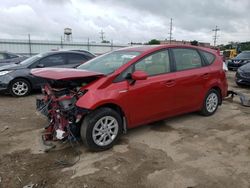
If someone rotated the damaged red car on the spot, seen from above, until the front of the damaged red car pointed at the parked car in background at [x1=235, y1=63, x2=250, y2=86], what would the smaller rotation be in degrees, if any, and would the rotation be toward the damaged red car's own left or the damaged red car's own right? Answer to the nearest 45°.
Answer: approximately 180°

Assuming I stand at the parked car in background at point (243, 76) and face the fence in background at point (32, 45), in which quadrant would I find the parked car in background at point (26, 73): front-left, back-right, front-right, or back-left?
front-left

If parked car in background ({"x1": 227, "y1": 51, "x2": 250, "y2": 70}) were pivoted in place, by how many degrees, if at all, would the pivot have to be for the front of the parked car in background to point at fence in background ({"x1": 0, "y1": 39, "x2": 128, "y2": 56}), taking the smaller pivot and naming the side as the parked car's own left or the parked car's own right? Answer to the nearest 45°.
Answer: approximately 45° to the parked car's own right

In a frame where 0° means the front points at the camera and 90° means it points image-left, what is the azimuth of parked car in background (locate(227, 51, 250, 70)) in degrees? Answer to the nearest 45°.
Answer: approximately 45°

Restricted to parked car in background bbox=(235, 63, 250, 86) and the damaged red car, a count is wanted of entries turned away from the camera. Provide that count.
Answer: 0

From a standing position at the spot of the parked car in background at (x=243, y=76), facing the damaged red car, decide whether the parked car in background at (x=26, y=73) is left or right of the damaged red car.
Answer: right

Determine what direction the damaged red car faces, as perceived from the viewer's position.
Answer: facing the viewer and to the left of the viewer

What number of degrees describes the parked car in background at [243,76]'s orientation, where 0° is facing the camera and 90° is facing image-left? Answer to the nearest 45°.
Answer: approximately 45°

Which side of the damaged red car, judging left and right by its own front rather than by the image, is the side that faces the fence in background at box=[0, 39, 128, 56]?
right

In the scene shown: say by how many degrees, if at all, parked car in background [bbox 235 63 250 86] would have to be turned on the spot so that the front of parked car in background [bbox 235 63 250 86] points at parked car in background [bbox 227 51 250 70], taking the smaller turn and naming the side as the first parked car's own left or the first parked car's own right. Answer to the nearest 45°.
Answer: approximately 135° to the first parked car's own right

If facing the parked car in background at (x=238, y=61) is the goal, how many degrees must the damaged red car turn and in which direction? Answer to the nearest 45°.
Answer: approximately 180°

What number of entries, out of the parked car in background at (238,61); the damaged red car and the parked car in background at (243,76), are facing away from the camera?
0

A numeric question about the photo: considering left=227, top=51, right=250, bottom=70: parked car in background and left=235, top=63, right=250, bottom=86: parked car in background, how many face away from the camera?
0
